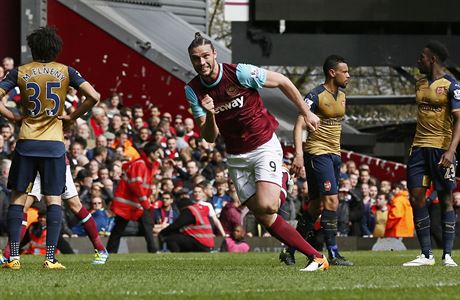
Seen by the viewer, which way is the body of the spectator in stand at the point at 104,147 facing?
toward the camera

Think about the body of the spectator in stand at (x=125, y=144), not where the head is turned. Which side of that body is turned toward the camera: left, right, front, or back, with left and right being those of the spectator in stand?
front

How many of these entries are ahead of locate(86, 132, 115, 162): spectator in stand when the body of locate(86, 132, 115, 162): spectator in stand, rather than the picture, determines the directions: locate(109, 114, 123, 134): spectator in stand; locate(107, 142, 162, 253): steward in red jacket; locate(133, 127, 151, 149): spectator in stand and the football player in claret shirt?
2

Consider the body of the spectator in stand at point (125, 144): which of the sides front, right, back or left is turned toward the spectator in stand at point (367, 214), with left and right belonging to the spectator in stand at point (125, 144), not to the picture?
left

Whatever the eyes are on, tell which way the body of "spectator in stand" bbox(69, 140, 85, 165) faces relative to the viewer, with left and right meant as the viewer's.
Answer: facing the viewer

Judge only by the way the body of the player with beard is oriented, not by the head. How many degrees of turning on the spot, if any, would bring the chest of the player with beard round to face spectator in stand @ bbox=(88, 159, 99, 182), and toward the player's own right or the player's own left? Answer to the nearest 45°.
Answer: approximately 180°

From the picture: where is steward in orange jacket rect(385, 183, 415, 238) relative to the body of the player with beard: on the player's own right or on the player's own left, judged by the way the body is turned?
on the player's own left

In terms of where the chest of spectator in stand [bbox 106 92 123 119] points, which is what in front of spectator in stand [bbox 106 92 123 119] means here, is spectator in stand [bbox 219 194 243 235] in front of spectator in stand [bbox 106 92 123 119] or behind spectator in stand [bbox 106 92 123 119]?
in front

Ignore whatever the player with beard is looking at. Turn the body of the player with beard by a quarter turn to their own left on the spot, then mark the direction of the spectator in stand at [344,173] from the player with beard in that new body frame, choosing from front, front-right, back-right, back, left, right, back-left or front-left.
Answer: front-left

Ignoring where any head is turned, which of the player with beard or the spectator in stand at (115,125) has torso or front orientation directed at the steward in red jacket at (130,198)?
the spectator in stand

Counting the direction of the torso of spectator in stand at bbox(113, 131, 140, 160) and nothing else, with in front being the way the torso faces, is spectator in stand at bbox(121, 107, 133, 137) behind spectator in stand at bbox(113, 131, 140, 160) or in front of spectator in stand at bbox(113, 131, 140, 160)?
behind

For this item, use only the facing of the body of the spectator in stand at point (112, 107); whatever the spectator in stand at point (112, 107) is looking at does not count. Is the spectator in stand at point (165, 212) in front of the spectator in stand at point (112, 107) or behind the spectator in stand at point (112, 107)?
in front
